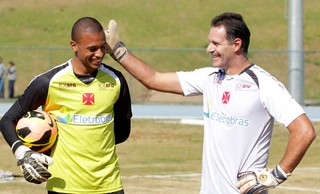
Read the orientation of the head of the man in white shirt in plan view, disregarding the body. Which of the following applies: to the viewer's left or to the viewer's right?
to the viewer's left

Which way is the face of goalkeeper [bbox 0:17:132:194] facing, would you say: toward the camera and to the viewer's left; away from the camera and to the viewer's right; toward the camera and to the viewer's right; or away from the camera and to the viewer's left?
toward the camera and to the viewer's right

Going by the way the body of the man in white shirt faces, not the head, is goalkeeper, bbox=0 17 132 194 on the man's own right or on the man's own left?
on the man's own right

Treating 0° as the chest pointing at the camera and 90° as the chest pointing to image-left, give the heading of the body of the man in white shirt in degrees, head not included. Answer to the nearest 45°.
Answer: approximately 45°
